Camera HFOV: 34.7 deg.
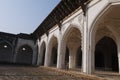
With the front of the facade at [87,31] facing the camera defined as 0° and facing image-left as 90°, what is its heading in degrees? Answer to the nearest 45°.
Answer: approximately 45°
